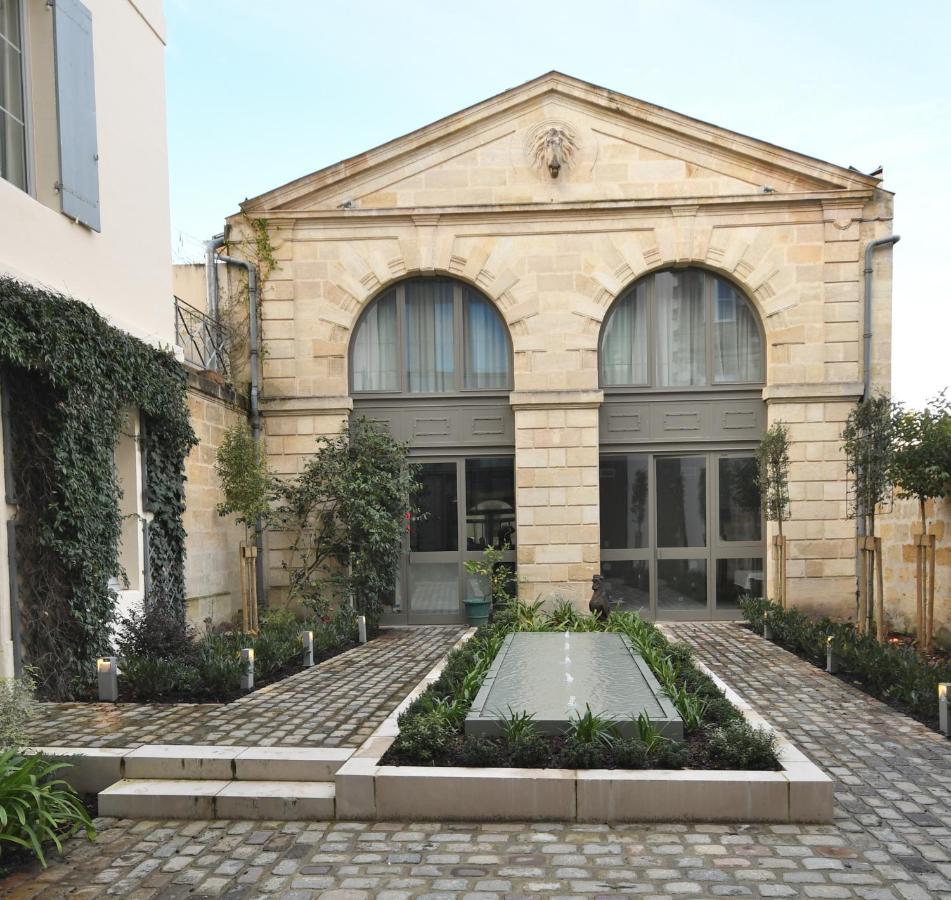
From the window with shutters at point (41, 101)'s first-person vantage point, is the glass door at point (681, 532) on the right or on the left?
on its left

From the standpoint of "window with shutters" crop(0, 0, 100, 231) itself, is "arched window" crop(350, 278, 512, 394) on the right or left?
on its left

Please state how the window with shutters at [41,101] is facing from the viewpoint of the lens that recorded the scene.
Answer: facing the viewer and to the right of the viewer

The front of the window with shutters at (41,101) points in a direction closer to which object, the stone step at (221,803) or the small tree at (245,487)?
the stone step

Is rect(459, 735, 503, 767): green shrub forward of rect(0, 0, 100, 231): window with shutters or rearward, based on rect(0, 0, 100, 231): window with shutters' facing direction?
forward

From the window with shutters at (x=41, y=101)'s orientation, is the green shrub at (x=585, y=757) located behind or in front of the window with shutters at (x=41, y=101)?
in front

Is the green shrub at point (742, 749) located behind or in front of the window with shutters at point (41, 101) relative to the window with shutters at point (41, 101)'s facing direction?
in front
